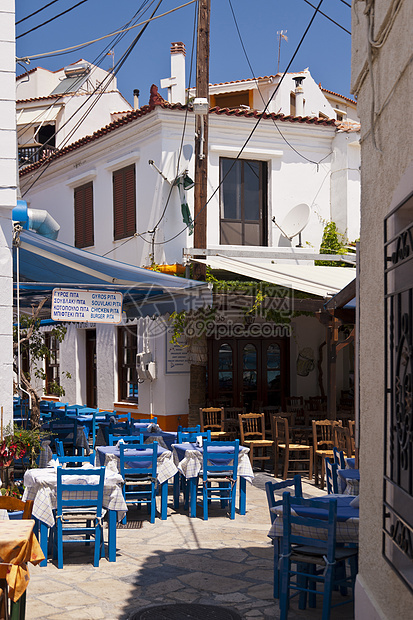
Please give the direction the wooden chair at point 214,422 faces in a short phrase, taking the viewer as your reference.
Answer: facing the viewer and to the right of the viewer

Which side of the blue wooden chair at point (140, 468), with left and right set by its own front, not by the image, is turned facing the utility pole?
front

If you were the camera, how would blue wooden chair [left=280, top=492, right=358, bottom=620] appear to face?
facing away from the viewer and to the right of the viewer

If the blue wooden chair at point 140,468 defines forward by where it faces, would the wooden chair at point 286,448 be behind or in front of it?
in front

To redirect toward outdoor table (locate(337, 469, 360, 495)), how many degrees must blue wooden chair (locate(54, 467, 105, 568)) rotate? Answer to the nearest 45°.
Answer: approximately 90° to its right

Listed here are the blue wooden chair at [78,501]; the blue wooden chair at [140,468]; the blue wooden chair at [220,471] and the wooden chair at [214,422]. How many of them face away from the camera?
3

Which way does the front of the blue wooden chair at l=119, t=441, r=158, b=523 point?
away from the camera

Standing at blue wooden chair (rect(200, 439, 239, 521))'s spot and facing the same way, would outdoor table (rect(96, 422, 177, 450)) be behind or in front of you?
in front

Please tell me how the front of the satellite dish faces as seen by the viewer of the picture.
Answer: facing the viewer and to the left of the viewer

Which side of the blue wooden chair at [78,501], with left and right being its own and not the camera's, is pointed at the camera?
back

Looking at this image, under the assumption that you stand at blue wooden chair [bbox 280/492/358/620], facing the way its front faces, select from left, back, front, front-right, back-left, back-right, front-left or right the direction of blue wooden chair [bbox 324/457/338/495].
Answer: front-left

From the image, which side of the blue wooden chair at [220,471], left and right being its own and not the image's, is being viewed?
back
